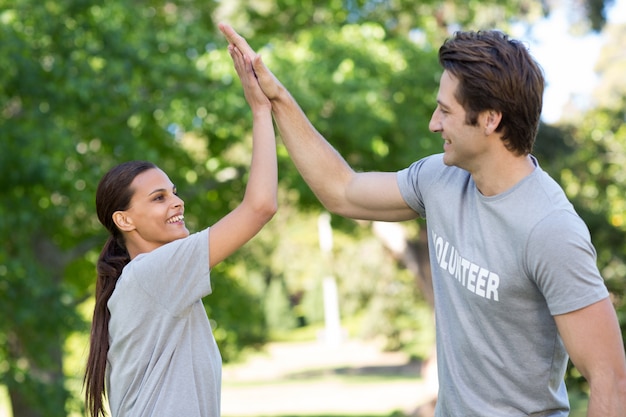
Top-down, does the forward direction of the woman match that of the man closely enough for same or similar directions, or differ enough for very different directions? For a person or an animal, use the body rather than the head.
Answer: very different directions

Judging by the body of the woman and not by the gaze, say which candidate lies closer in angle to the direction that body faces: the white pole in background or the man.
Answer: the man

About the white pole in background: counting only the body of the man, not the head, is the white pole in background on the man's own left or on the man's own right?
on the man's own right

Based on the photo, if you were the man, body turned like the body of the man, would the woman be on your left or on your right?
on your right

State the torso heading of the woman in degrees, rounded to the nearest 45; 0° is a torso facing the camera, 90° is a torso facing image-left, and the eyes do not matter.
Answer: approximately 270°

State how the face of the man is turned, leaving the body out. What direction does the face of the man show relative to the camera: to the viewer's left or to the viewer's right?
to the viewer's left

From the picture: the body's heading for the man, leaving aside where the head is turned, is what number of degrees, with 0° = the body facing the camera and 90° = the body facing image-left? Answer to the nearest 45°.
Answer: approximately 45°

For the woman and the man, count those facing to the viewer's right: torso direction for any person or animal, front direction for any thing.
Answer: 1

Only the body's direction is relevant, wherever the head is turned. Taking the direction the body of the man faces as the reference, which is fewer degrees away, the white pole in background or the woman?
the woman

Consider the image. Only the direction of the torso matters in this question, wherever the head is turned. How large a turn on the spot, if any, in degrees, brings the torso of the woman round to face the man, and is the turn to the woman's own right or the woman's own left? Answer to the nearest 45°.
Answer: approximately 45° to the woman's own right
